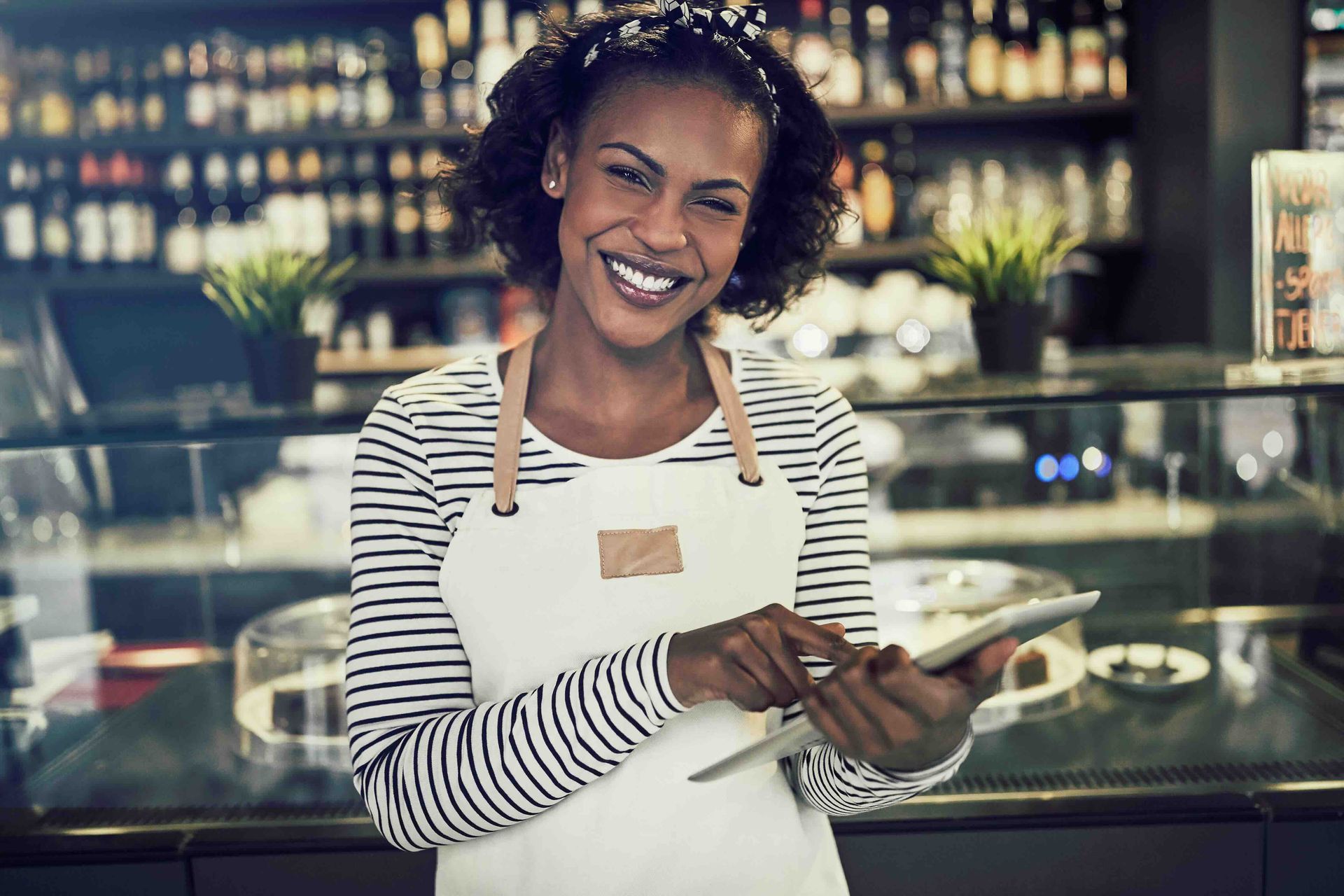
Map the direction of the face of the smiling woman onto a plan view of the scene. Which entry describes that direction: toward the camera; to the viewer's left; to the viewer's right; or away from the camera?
toward the camera

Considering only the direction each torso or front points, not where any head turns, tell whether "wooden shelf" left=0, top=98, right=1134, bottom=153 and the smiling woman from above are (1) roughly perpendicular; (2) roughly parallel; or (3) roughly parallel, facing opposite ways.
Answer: roughly parallel

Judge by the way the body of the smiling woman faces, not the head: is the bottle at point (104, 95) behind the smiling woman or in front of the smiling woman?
behind

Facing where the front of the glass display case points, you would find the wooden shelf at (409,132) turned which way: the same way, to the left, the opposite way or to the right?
the same way

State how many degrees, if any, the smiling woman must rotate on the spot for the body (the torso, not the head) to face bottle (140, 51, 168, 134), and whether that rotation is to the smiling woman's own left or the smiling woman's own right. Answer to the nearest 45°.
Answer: approximately 135° to the smiling woman's own right

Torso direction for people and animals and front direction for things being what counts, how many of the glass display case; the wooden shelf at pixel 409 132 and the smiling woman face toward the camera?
3

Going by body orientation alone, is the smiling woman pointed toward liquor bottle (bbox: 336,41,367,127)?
no

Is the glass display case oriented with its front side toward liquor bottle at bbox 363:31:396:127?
no

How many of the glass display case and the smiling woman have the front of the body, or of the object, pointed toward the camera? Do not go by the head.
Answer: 2

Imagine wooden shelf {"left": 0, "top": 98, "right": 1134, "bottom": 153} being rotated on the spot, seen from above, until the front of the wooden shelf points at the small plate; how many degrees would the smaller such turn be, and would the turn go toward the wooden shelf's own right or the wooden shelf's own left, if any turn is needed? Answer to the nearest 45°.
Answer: approximately 45° to the wooden shelf's own left

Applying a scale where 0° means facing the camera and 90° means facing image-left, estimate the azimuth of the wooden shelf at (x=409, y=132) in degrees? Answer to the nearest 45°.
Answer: approximately 0°

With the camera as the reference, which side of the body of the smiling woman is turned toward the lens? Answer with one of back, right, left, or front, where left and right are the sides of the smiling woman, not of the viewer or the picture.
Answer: front

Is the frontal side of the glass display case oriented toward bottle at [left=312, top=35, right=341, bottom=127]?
no

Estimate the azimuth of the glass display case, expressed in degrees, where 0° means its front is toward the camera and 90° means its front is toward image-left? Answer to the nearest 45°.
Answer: approximately 0°

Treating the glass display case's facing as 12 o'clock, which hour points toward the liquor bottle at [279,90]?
The liquor bottle is roughly at 5 o'clock from the glass display case.
